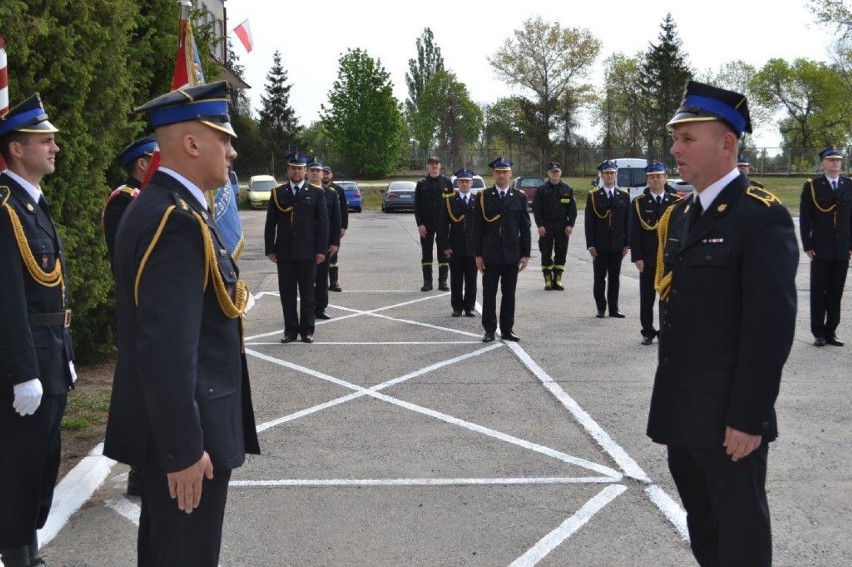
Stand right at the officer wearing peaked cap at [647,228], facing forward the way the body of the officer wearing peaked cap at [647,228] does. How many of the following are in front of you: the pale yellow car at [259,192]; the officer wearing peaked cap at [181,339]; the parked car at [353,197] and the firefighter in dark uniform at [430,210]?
1

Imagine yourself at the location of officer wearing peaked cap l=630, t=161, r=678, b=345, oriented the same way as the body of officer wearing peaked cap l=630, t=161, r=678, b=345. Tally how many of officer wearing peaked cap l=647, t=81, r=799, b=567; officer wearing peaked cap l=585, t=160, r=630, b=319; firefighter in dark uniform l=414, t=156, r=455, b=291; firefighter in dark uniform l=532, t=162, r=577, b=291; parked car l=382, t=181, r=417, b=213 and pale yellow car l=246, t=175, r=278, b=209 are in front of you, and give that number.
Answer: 1

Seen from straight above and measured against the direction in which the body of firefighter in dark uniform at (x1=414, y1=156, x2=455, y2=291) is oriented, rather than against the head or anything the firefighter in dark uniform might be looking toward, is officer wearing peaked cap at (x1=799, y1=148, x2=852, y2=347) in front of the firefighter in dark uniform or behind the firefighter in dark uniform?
in front

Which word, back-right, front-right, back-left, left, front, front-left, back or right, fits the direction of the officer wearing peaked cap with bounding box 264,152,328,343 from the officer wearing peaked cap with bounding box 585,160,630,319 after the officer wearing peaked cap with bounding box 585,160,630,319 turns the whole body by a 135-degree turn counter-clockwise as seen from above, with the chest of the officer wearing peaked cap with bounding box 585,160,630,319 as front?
back

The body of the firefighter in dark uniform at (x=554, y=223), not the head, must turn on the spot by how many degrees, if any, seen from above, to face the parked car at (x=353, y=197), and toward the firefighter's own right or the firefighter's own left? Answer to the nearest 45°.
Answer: approximately 180°

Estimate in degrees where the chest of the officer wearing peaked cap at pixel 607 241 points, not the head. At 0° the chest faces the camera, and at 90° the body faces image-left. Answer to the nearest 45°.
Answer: approximately 0°

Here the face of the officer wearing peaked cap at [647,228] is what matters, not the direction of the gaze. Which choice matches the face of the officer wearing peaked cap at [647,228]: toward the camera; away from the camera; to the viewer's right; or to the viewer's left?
toward the camera

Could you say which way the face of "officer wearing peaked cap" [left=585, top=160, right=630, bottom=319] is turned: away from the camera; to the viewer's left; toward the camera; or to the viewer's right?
toward the camera

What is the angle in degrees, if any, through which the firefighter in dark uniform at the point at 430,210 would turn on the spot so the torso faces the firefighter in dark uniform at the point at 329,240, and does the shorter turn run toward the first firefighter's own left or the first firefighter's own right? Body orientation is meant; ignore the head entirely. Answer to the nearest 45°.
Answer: approximately 45° to the first firefighter's own right

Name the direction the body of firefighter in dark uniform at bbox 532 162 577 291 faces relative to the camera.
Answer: toward the camera

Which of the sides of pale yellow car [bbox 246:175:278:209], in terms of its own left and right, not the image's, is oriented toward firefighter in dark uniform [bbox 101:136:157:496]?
front

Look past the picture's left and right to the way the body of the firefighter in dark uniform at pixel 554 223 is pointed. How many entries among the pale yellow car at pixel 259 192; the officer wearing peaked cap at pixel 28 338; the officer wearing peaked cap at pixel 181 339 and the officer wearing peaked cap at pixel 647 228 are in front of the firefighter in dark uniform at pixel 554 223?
3

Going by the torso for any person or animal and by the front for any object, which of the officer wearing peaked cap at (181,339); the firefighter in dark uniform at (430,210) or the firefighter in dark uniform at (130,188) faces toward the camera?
the firefighter in dark uniform at (430,210)

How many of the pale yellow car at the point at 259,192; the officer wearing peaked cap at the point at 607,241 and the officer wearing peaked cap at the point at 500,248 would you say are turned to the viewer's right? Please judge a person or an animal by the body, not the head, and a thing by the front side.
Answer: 0

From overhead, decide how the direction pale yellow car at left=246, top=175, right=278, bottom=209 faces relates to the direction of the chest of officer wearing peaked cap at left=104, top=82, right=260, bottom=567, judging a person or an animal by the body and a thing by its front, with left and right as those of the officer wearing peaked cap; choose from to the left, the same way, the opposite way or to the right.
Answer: to the right

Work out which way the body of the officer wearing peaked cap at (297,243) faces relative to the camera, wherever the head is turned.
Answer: toward the camera

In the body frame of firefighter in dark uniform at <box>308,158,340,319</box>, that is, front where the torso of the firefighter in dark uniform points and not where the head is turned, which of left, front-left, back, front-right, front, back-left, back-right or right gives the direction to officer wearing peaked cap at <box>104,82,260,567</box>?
front

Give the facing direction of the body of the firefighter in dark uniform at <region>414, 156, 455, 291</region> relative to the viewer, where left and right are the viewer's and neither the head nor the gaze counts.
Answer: facing the viewer

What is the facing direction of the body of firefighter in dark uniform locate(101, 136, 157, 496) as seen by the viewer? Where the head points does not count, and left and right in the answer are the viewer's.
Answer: facing to the right of the viewer

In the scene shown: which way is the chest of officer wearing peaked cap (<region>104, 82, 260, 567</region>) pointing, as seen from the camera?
to the viewer's right

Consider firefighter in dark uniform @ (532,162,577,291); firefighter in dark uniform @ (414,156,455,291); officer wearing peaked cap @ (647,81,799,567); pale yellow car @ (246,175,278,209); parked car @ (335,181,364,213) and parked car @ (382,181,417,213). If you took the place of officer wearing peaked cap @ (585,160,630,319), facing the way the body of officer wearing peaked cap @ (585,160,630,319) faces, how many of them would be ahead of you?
1
